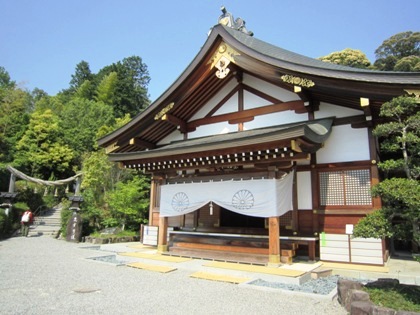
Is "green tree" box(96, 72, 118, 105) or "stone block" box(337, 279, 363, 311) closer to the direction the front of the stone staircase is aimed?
the stone block

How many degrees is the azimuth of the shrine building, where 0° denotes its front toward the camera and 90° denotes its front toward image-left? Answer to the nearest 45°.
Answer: approximately 45°

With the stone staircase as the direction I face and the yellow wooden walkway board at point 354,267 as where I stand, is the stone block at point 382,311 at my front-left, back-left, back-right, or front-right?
back-left

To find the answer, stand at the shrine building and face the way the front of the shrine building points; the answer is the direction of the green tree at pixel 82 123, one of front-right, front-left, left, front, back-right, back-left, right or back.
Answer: right

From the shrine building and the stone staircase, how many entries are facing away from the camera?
0

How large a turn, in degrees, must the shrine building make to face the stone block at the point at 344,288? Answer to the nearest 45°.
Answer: approximately 45° to its left

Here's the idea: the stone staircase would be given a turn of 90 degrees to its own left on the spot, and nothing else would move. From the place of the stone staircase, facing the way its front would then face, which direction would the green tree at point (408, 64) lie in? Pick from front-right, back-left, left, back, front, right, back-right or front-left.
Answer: front

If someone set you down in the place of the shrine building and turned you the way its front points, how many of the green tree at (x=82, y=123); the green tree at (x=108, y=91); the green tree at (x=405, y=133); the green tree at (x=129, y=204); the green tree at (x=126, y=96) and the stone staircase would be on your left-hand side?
1

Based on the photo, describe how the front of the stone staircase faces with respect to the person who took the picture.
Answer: facing the viewer

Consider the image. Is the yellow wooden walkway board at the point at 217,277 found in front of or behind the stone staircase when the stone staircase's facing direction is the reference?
in front

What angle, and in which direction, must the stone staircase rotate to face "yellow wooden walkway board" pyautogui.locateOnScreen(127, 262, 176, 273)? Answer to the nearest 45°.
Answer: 0° — it already faces it

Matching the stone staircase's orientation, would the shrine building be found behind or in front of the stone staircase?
in front

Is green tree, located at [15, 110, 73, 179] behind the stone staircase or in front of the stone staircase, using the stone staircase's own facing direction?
behind

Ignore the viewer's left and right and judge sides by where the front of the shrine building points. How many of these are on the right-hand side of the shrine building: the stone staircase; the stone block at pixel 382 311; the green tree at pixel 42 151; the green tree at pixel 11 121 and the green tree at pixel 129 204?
4

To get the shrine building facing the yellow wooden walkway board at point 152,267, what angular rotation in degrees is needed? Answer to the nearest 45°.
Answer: approximately 45° to its right

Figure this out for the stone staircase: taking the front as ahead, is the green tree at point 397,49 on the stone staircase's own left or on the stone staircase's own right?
on the stone staircase's own left
